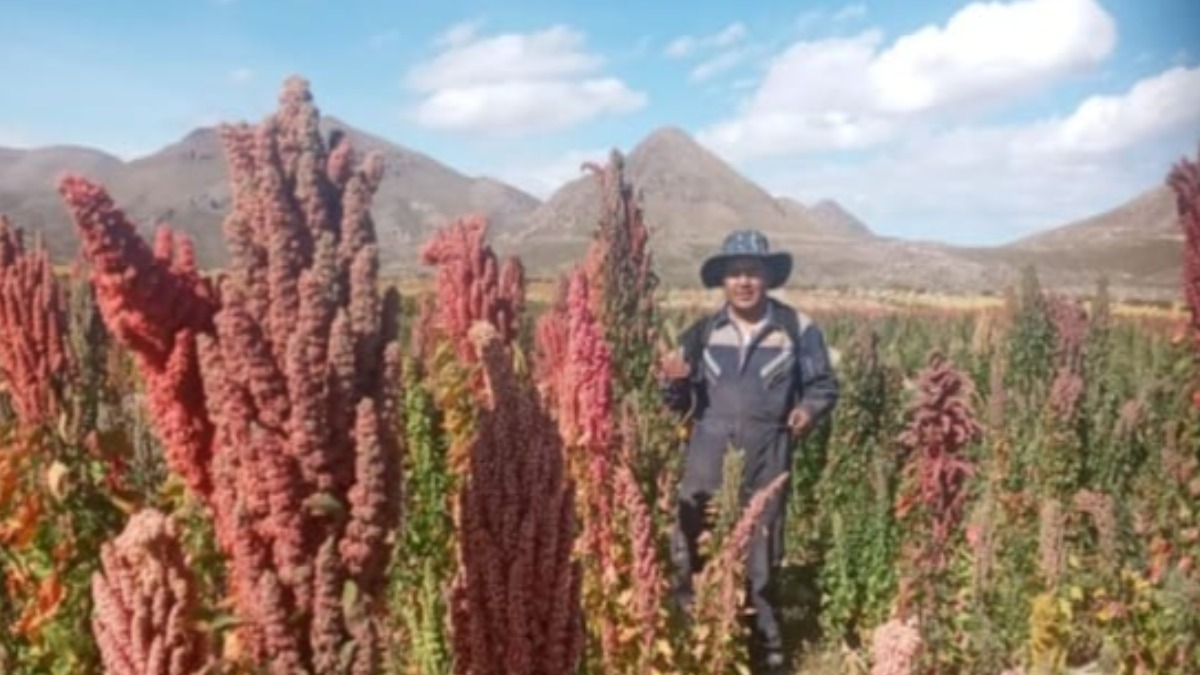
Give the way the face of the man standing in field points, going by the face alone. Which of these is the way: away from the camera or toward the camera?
toward the camera

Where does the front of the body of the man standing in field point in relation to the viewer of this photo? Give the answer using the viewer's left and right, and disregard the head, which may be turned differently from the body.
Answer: facing the viewer
